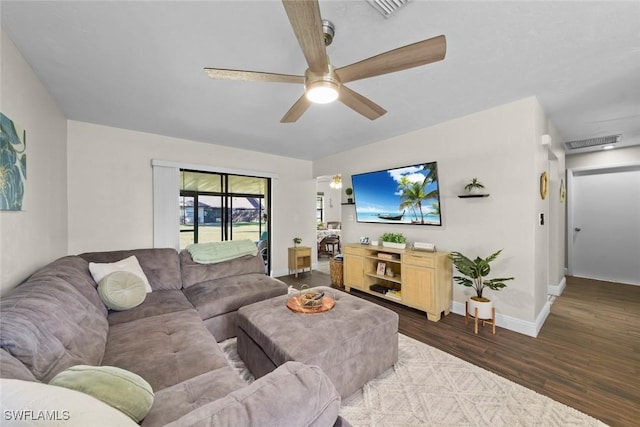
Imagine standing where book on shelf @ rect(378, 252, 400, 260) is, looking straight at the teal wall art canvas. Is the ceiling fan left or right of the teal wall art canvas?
left

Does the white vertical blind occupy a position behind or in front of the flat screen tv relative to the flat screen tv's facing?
in front

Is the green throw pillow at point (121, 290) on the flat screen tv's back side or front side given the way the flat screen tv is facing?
on the front side

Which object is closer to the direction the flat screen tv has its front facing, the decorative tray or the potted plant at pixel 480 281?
the decorative tray

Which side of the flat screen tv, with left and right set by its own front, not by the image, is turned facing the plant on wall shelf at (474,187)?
left

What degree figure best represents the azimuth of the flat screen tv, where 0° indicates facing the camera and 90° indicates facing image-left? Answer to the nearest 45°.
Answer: approximately 45°

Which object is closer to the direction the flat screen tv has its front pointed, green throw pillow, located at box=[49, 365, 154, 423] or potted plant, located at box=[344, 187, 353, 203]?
the green throw pillow

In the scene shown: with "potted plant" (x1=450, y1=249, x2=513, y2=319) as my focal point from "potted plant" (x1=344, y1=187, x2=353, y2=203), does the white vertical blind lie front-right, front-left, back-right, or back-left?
back-right

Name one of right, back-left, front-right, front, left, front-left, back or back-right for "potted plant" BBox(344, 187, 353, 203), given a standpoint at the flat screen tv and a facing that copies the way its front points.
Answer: right

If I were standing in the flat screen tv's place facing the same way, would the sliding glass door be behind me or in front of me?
in front

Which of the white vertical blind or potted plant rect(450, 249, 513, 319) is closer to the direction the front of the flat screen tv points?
the white vertical blind

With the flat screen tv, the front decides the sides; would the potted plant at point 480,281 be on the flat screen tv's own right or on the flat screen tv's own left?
on the flat screen tv's own left
